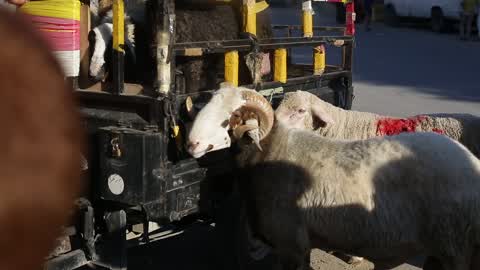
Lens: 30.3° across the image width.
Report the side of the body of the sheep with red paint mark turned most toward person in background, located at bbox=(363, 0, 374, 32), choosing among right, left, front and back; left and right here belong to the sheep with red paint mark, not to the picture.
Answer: right

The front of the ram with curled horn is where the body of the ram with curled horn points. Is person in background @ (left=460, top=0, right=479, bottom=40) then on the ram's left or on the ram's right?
on the ram's right

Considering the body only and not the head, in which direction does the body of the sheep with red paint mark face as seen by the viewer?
to the viewer's left

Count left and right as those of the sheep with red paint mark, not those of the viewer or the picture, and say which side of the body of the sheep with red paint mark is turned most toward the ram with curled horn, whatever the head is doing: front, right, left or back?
left

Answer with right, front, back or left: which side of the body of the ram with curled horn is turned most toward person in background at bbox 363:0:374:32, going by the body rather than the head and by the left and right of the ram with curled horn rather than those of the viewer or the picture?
right

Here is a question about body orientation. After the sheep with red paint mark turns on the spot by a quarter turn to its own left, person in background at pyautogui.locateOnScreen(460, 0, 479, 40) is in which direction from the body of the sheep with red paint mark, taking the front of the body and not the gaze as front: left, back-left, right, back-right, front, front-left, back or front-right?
back

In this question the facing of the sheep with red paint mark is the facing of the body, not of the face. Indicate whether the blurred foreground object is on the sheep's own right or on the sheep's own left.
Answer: on the sheep's own left

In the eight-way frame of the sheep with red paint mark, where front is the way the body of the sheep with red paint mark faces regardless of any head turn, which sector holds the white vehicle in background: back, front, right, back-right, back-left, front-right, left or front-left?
right

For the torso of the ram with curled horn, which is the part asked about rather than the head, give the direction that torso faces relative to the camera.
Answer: to the viewer's left

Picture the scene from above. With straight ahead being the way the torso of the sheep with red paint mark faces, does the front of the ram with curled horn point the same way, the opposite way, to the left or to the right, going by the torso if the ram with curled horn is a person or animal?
the same way

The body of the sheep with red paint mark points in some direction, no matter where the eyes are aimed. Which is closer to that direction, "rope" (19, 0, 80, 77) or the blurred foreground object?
the rope
